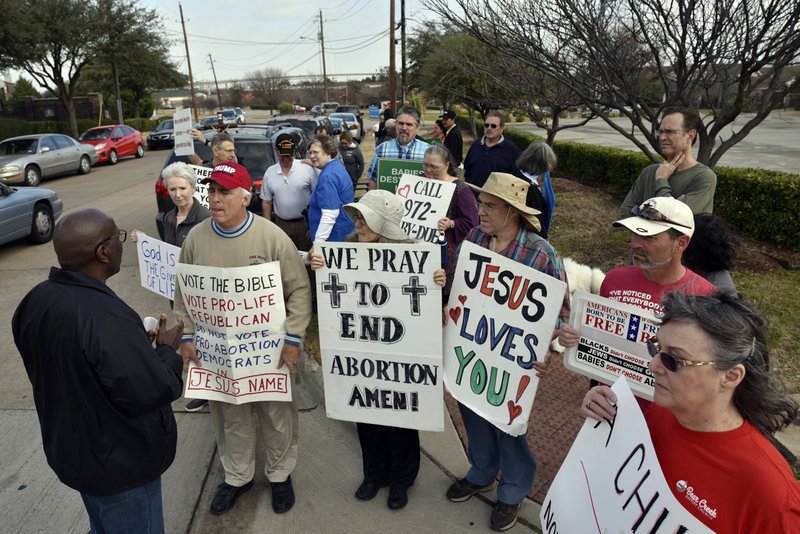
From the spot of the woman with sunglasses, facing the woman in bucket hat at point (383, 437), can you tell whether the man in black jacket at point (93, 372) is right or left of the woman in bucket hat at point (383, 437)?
left

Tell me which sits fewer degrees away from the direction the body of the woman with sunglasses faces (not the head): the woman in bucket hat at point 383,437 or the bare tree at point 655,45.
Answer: the woman in bucket hat

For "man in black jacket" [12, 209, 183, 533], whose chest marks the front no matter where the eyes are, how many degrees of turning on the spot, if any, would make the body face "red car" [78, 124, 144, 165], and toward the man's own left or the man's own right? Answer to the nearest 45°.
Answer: approximately 45° to the man's own left

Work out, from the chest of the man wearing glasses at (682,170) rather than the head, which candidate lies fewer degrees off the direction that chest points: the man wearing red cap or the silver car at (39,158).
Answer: the man wearing red cap

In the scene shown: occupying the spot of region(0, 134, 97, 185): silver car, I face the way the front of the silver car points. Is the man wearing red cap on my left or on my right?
on my left

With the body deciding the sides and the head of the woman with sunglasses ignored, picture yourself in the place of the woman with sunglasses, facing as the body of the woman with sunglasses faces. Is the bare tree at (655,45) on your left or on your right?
on your right

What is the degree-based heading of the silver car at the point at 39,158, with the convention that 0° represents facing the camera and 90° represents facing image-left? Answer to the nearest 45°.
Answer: approximately 45°

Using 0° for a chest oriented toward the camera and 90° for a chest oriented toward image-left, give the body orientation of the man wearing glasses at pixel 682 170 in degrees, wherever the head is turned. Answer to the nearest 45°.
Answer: approximately 45°

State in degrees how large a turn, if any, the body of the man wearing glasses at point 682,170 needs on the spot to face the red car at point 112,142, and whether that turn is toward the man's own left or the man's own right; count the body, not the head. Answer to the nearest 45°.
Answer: approximately 90° to the man's own right

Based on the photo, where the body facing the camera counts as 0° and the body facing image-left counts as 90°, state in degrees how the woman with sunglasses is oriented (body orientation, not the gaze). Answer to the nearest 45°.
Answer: approximately 45°
